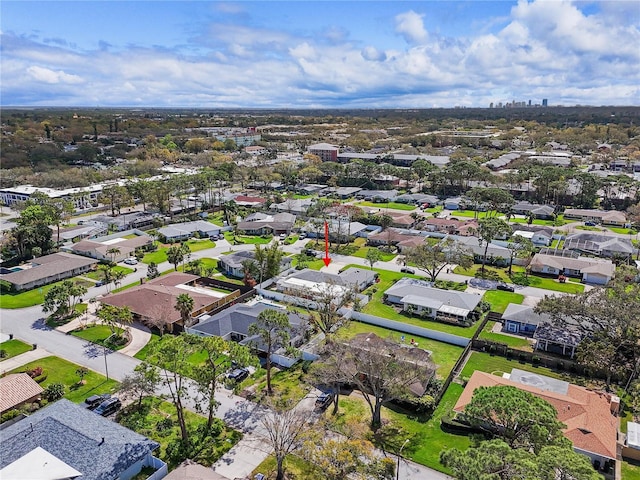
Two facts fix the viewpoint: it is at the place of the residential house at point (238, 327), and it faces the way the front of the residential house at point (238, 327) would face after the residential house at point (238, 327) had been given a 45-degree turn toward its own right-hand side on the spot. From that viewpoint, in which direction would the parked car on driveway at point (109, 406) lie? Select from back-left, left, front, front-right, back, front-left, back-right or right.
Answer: front-left

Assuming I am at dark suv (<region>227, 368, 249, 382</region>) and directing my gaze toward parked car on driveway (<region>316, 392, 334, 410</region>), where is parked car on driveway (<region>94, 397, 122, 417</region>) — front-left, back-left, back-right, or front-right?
back-right

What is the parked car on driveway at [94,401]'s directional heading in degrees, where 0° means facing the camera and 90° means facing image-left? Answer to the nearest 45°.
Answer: approximately 45°

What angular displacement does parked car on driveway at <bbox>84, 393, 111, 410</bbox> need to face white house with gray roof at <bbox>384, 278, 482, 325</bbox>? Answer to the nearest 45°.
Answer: approximately 135° to its left

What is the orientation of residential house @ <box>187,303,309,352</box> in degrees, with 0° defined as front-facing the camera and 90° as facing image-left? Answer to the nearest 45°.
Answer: approximately 45°

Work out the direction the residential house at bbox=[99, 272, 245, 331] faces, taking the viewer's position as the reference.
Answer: facing the viewer and to the left of the viewer

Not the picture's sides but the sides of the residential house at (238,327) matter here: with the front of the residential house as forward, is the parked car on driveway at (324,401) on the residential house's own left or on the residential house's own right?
on the residential house's own left
